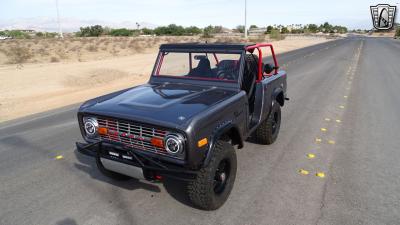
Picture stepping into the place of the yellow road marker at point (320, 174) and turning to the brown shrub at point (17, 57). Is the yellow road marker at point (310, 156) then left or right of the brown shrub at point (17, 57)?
right

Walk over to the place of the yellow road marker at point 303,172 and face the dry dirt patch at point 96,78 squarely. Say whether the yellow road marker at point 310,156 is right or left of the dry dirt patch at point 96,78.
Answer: right

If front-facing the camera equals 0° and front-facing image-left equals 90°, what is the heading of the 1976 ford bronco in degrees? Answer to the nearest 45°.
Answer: approximately 45°

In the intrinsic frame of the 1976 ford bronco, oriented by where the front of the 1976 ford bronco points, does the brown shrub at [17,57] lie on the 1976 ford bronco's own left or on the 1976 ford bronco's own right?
on the 1976 ford bronco's own right

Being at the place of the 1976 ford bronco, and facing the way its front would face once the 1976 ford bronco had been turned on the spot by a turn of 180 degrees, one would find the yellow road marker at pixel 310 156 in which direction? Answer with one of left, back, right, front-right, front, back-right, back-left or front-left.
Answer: front

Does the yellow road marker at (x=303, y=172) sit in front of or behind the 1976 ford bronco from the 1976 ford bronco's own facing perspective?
behind

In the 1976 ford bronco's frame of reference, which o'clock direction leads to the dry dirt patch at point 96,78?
The dry dirt patch is roughly at 4 o'clock from the 1976 ford bronco.
